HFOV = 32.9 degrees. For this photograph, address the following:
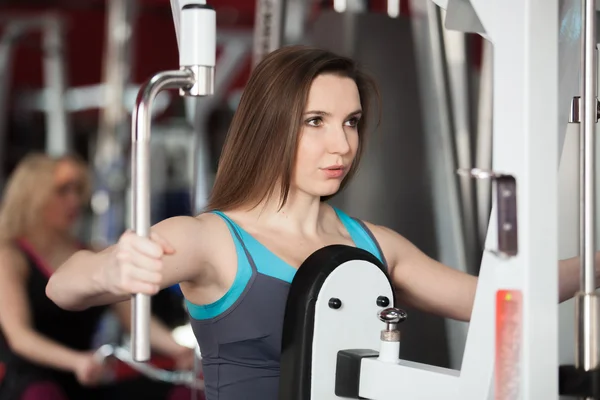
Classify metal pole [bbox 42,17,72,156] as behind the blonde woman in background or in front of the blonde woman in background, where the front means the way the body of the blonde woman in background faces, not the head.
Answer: behind

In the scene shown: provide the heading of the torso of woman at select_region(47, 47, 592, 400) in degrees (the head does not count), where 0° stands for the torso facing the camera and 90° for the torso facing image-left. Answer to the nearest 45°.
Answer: approximately 315°

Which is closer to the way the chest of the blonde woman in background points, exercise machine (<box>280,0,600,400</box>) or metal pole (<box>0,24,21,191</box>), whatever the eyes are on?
the exercise machine

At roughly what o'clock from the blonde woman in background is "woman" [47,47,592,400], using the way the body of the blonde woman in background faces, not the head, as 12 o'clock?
The woman is roughly at 1 o'clock from the blonde woman in background.

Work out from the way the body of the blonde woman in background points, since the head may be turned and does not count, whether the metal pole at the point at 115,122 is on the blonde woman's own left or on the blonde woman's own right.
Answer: on the blonde woman's own left

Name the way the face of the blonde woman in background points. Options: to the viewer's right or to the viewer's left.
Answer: to the viewer's right

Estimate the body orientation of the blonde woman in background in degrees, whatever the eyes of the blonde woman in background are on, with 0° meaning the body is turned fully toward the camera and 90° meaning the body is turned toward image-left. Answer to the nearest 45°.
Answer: approximately 315°

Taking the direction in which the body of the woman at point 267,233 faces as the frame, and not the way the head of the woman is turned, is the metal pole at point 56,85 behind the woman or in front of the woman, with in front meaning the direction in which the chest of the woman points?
behind

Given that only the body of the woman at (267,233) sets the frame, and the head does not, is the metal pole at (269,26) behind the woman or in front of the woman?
behind
